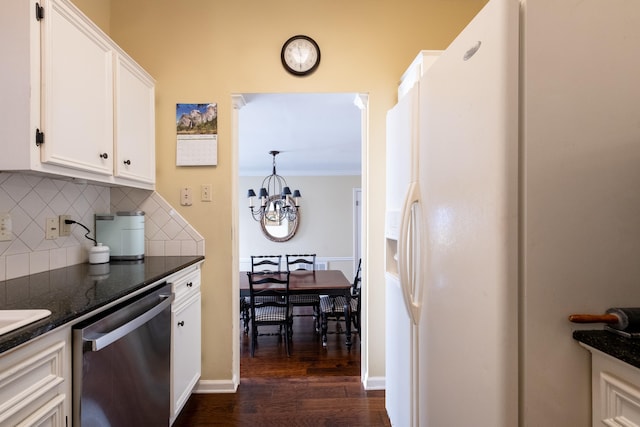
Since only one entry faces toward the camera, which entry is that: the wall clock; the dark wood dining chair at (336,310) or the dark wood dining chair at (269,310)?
the wall clock

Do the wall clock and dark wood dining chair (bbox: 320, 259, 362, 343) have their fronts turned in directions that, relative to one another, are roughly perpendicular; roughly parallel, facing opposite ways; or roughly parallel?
roughly perpendicular

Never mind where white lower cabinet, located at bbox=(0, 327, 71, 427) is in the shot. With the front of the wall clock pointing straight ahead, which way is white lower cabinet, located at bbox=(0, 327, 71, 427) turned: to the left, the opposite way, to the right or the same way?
to the left

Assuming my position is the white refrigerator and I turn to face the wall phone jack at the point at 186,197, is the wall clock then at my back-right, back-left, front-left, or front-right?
front-right

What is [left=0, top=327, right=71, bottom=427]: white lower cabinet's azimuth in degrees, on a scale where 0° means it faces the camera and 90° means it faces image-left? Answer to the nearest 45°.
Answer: approximately 315°

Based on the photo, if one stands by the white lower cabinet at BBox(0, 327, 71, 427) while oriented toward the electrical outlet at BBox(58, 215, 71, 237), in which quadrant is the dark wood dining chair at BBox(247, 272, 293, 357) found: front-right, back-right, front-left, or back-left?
front-right

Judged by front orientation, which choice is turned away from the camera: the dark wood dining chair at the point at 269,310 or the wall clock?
the dark wood dining chair

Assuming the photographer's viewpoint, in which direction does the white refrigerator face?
facing the viewer and to the left of the viewer

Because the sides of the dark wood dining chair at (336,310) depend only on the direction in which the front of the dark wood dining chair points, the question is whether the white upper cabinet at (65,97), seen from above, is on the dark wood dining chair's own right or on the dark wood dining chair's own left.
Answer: on the dark wood dining chair's own left

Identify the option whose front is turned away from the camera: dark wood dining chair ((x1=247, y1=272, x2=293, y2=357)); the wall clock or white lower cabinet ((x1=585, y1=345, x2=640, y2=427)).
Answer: the dark wood dining chair

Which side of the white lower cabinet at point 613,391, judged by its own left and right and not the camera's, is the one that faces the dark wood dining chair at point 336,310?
right

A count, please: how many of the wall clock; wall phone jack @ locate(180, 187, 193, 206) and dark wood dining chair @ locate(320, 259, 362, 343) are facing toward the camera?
2

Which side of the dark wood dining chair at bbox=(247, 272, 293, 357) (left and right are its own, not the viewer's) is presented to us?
back

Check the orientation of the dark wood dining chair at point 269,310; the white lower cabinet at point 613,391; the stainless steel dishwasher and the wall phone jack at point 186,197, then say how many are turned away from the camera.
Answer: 1

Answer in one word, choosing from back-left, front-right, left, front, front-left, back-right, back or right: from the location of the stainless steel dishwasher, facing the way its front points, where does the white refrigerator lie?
front

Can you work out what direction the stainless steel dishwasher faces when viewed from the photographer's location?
facing the viewer and to the right of the viewer

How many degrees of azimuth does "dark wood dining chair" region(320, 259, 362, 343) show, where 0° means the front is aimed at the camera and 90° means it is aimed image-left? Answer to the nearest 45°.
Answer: approximately 90°

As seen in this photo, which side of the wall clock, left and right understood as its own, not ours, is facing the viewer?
front

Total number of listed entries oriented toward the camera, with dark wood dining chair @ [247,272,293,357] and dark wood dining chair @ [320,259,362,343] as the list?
0
